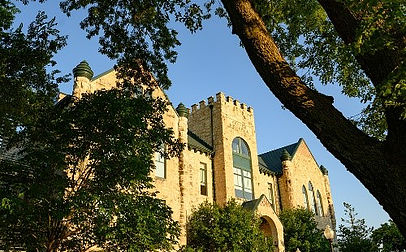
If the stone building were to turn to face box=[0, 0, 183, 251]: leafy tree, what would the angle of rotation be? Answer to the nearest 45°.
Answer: approximately 45° to its right

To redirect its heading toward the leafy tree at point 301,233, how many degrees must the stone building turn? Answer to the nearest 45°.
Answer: approximately 90° to its left

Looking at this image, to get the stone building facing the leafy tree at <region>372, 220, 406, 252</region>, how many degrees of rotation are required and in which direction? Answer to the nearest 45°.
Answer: approximately 45° to its left

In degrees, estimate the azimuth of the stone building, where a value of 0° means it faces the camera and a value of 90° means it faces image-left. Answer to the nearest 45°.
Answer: approximately 315°
